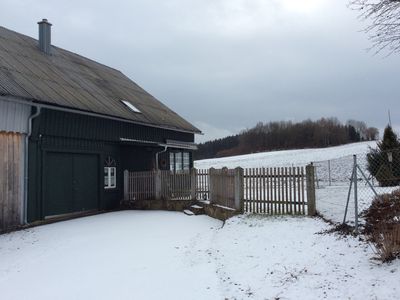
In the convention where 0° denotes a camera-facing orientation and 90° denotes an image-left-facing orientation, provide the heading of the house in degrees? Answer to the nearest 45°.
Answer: approximately 315°

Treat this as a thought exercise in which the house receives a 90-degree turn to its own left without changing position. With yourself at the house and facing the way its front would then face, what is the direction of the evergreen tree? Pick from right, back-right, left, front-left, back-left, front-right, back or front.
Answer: front-right

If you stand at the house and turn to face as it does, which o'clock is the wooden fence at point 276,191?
The wooden fence is roughly at 12 o'clock from the house.

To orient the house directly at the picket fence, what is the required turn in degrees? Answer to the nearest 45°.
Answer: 0° — it already faces it
